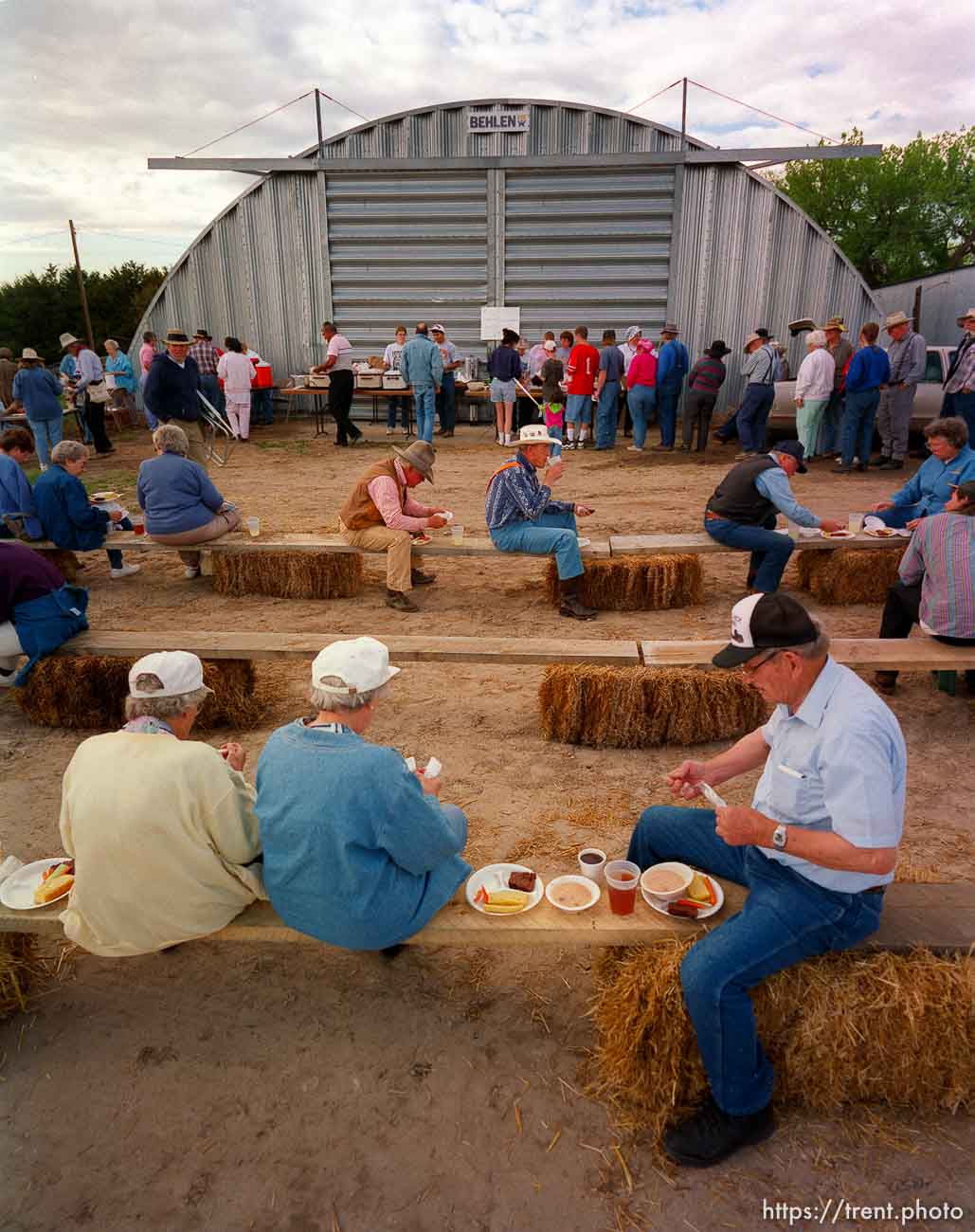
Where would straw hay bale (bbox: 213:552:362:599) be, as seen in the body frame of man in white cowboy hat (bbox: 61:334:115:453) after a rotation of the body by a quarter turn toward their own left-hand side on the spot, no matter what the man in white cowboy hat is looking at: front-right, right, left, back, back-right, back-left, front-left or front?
front

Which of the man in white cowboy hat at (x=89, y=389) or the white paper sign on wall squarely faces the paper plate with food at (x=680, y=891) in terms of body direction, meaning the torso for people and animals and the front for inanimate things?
the white paper sign on wall

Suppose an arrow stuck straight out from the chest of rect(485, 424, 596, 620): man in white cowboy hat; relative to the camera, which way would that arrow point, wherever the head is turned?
to the viewer's right

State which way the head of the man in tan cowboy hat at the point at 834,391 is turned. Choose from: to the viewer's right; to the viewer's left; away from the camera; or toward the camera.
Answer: to the viewer's left

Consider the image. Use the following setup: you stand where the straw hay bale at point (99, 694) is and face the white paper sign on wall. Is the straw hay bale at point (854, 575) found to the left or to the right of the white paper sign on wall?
right

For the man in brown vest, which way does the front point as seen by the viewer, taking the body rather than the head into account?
to the viewer's right

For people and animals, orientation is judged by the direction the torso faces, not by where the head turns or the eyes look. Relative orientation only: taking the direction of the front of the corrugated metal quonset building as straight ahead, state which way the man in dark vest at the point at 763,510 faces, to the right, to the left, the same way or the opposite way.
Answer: to the left

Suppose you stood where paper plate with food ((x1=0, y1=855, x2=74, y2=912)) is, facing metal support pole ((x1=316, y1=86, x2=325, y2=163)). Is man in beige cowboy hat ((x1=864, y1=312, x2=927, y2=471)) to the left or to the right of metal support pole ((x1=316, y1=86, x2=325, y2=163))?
right

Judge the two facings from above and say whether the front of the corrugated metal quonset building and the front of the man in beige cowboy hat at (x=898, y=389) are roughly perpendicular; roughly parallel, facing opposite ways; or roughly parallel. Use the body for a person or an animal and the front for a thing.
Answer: roughly perpendicular

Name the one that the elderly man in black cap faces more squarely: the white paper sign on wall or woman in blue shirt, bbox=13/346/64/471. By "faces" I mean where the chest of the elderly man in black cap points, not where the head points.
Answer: the woman in blue shirt

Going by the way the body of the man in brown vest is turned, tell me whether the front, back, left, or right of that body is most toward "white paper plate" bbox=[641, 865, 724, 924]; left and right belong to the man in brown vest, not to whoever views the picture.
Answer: right

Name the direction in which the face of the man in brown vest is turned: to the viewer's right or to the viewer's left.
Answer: to the viewer's right

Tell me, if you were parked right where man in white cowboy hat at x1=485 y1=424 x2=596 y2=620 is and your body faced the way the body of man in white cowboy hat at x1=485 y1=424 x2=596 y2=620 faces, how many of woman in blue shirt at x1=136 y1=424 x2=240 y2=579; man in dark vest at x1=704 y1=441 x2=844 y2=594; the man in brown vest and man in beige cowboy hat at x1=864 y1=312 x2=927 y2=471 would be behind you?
2

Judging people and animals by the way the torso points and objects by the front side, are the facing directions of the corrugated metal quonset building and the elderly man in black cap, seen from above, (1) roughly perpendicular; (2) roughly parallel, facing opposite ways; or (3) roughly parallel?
roughly perpendicular

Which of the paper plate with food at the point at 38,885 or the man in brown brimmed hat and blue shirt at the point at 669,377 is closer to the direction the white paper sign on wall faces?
the paper plate with food
